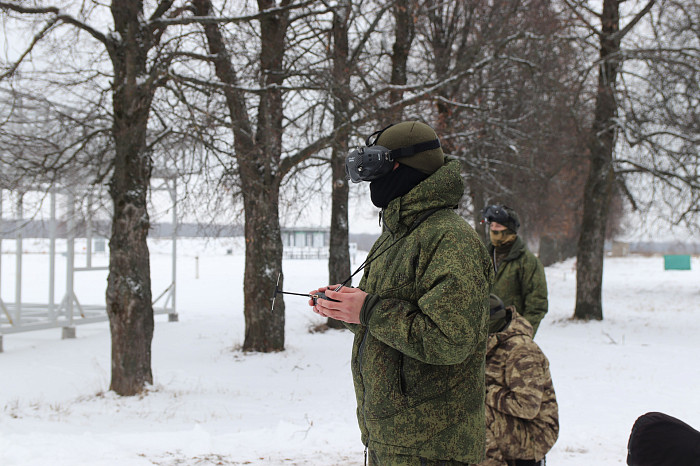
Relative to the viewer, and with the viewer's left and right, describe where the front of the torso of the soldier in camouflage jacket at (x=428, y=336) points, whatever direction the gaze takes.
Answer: facing to the left of the viewer

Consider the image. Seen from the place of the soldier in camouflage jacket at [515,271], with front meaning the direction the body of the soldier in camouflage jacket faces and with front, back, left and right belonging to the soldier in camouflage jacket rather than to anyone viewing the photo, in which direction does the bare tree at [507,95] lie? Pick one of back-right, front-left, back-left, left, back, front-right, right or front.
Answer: back-right

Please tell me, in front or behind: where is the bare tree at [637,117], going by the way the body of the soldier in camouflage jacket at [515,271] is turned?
behind

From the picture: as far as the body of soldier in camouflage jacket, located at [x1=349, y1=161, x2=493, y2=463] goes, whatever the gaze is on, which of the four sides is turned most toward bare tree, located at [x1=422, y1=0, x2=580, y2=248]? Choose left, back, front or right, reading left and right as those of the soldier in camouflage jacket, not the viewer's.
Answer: right

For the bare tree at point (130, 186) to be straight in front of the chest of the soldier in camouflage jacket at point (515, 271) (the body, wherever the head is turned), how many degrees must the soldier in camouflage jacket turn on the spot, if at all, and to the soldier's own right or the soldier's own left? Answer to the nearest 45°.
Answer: approximately 45° to the soldier's own right
